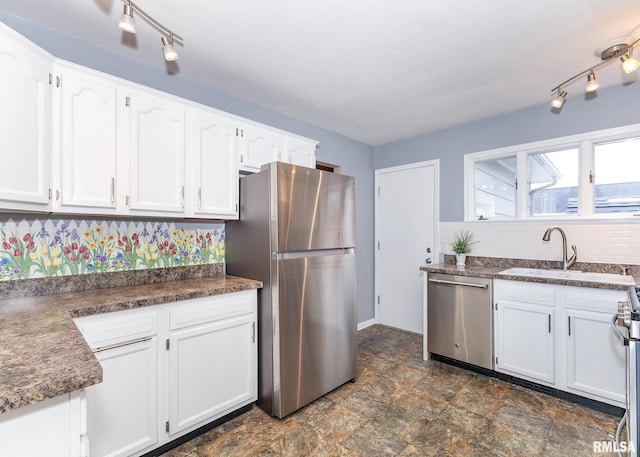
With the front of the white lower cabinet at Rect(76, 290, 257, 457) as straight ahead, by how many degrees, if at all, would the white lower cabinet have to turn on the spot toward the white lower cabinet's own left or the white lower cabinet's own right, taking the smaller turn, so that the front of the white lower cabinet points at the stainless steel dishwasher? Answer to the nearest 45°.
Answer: approximately 45° to the white lower cabinet's own left

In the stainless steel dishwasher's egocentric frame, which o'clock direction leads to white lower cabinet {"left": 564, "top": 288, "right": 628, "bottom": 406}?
The white lower cabinet is roughly at 8 o'clock from the stainless steel dishwasher.

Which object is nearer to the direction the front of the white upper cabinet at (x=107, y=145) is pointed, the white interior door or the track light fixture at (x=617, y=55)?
the track light fixture

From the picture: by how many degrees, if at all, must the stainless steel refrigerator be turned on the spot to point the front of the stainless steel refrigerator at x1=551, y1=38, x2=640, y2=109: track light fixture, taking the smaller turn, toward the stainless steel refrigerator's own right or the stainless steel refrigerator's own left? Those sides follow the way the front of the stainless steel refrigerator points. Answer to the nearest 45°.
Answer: approximately 45° to the stainless steel refrigerator's own left

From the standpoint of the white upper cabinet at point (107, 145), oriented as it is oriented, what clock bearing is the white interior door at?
The white interior door is roughly at 10 o'clock from the white upper cabinet.

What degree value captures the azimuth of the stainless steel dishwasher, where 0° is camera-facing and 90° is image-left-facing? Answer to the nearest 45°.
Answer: approximately 45°
